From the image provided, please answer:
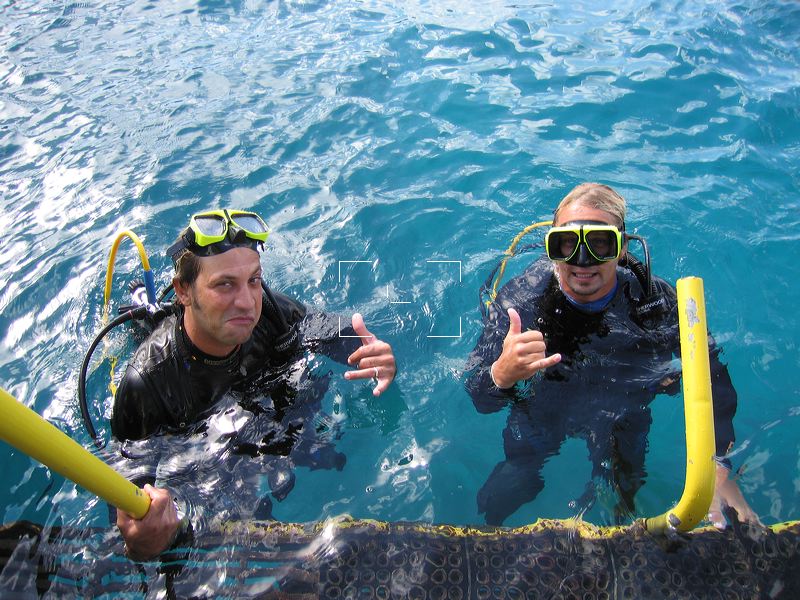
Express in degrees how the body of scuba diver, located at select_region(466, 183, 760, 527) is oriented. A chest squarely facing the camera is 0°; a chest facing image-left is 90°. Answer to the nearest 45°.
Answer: approximately 0°

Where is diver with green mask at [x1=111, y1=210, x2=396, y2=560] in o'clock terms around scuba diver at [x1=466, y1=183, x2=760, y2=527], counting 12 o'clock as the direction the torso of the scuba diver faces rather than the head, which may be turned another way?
The diver with green mask is roughly at 2 o'clock from the scuba diver.

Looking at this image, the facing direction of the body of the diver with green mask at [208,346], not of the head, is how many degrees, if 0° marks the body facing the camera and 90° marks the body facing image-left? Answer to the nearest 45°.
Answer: approximately 315°

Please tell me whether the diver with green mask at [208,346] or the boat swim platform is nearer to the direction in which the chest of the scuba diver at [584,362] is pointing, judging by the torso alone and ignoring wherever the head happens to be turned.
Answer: the boat swim platform

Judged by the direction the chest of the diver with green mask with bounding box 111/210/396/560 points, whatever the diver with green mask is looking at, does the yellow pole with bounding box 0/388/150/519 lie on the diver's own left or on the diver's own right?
on the diver's own right
